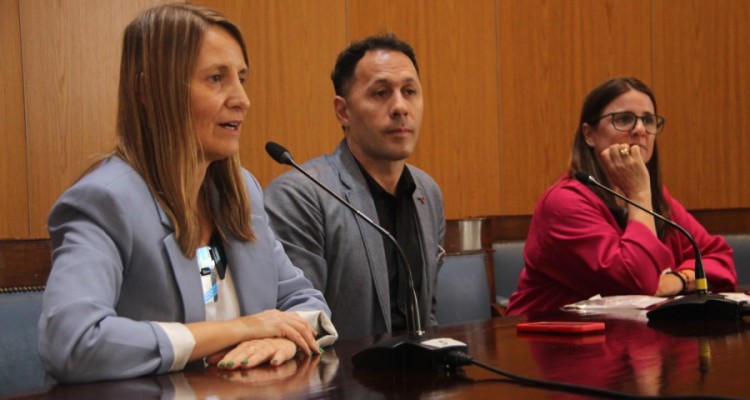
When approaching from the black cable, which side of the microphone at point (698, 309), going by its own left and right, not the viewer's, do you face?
left

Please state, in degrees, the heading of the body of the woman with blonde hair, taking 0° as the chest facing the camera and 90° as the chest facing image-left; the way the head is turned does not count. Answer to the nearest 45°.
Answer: approximately 315°

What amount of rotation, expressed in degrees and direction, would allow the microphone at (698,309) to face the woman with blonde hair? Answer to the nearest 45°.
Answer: approximately 45° to its left

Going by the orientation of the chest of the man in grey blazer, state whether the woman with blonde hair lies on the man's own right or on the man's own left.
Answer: on the man's own right

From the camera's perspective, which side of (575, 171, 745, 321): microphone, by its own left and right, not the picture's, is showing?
left

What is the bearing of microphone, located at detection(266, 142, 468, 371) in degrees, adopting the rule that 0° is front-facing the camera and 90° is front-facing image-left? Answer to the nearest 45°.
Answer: approximately 90°

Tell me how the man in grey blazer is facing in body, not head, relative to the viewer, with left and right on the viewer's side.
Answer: facing the viewer and to the right of the viewer

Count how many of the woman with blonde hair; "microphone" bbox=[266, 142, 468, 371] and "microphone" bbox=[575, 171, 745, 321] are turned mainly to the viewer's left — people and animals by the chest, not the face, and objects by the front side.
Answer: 2

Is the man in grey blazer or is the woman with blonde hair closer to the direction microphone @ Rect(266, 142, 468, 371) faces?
the woman with blonde hair

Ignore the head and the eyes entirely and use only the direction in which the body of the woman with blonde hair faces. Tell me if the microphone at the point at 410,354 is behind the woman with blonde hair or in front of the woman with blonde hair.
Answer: in front
